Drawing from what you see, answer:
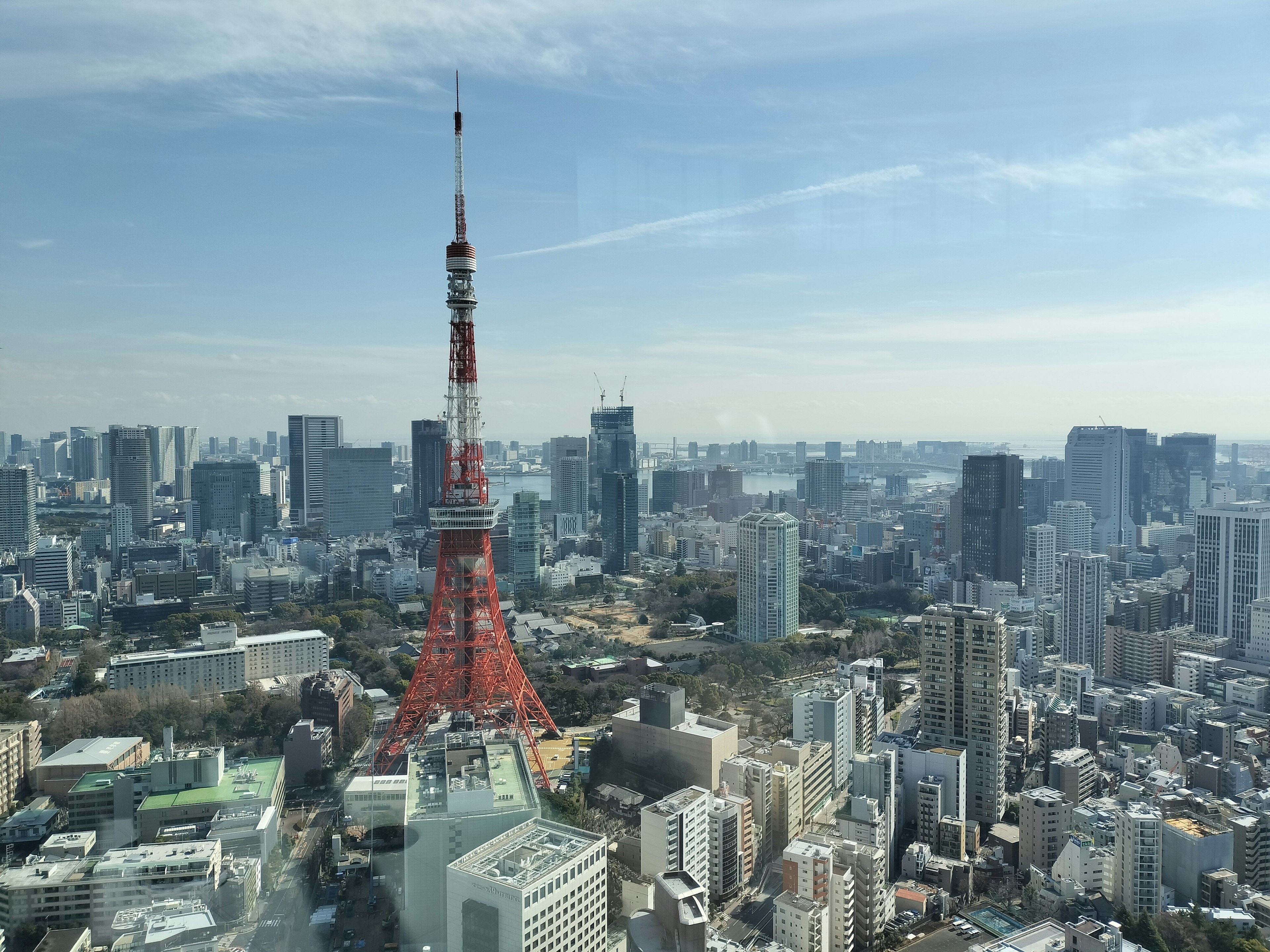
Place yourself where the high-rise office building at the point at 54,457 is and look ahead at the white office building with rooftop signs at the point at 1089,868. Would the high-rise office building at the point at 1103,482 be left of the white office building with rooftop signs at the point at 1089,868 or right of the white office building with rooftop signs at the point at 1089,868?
left

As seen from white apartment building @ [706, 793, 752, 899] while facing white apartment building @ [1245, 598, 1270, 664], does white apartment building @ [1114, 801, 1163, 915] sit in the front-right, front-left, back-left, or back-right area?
front-right

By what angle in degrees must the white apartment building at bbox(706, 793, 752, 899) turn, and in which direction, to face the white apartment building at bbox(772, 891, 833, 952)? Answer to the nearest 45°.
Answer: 0° — it already faces it

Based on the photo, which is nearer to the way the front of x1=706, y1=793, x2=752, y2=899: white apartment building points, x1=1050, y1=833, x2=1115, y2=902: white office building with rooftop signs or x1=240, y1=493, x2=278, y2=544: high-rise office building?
the white office building with rooftop signs

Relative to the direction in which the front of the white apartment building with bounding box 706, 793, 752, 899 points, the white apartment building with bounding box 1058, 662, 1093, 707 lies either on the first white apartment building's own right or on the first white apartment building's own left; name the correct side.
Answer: on the first white apartment building's own left

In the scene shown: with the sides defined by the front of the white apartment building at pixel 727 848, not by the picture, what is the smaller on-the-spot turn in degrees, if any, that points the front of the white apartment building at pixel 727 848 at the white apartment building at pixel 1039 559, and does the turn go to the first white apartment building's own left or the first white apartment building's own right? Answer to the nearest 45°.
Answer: approximately 90° to the first white apartment building's own left

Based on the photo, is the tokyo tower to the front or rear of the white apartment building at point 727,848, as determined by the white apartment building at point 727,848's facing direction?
to the rear

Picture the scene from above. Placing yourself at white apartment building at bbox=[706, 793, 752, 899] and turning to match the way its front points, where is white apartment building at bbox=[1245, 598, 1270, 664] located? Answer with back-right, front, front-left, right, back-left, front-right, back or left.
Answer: left

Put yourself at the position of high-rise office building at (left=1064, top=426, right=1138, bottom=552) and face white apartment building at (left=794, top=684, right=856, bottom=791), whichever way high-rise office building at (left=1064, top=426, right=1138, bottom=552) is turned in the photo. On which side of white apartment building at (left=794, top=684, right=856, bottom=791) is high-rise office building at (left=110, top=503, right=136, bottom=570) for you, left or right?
right

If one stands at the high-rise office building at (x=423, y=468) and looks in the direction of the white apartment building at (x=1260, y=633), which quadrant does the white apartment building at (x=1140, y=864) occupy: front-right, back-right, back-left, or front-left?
front-right

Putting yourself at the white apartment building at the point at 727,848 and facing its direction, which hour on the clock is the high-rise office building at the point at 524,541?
The high-rise office building is roughly at 7 o'clock from the white apartment building.

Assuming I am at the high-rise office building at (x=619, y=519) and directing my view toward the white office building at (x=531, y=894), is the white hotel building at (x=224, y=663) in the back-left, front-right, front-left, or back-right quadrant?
front-right

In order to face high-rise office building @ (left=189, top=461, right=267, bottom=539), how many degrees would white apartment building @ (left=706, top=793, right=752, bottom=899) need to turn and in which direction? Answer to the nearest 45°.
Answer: approximately 180°

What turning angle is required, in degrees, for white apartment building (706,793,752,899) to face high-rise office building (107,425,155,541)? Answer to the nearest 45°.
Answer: approximately 180°

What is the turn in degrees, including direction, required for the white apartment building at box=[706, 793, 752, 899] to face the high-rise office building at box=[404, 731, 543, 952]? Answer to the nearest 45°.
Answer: approximately 90° to its right

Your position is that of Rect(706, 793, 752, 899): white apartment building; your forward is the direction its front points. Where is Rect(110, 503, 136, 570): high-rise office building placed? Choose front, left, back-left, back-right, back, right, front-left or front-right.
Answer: back
